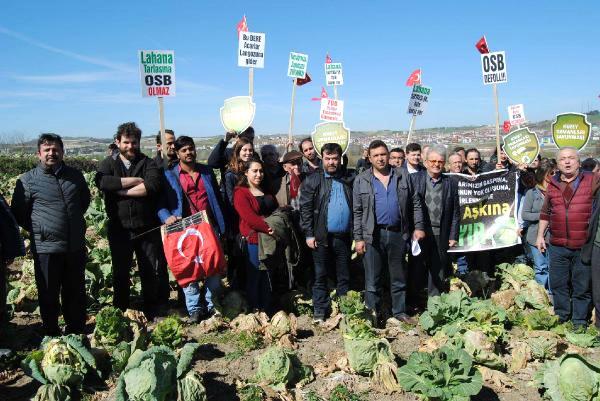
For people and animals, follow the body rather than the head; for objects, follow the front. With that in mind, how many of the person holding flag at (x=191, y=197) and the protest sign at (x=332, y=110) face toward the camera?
2
